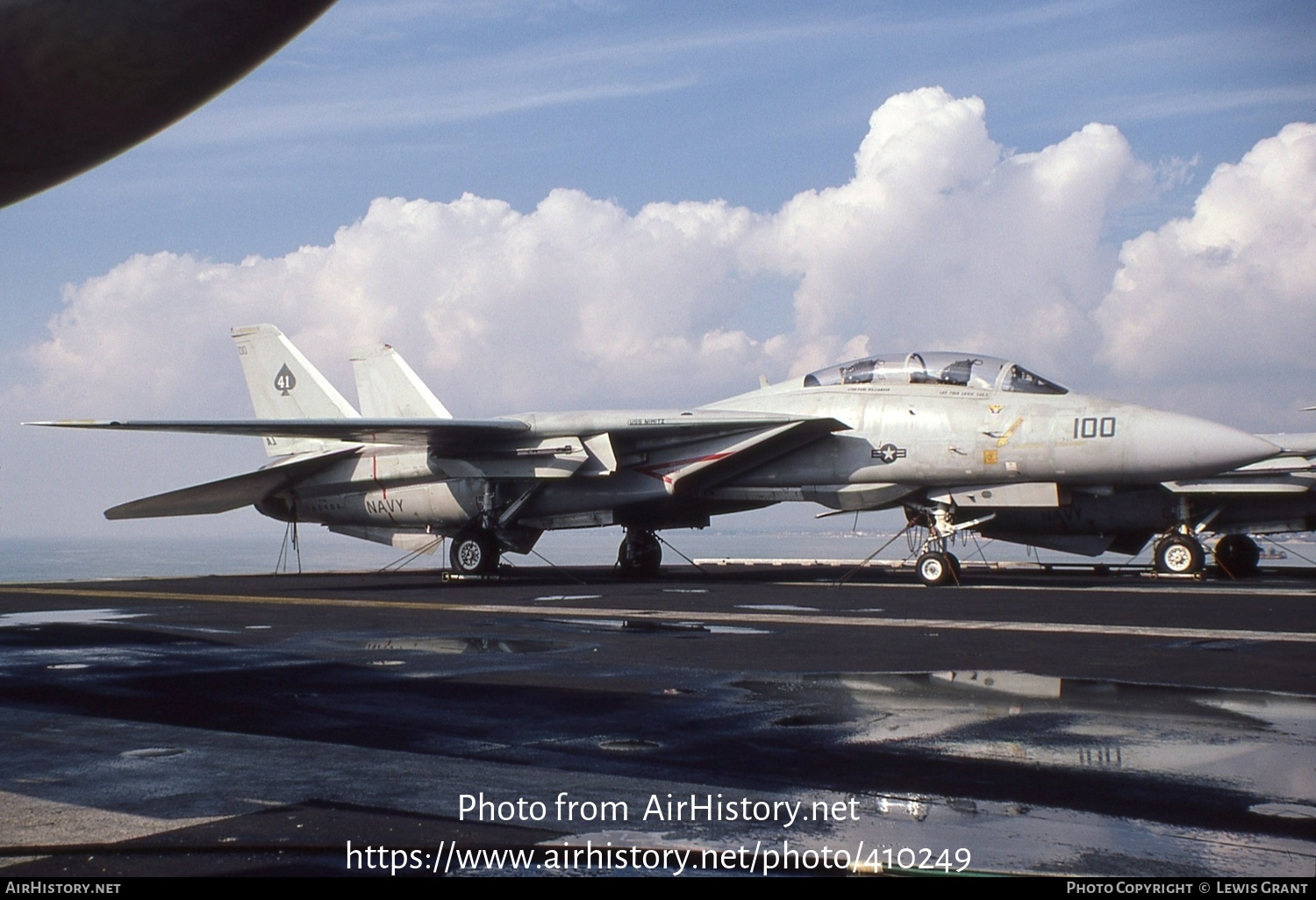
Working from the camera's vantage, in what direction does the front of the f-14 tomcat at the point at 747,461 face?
facing the viewer and to the right of the viewer
